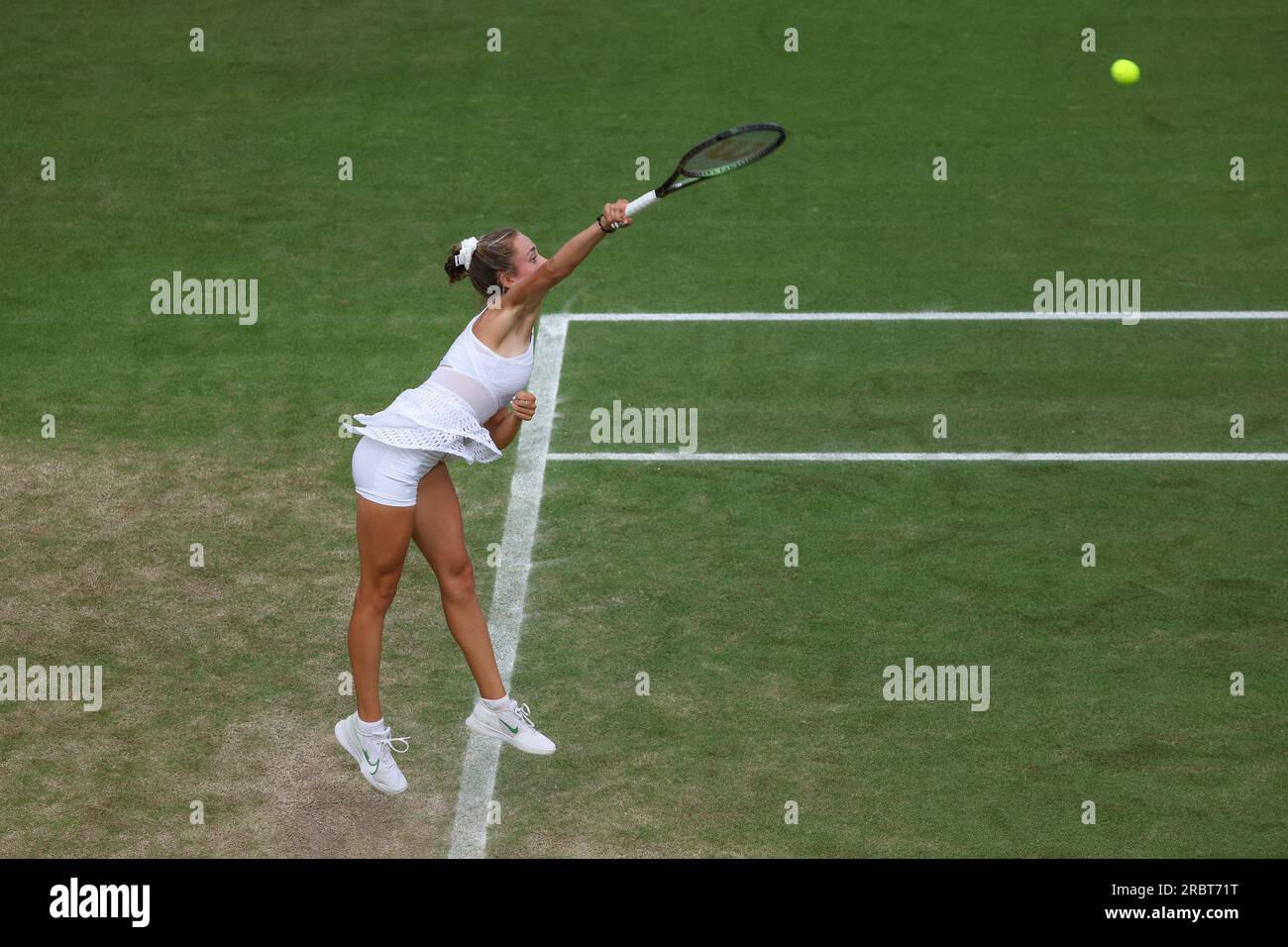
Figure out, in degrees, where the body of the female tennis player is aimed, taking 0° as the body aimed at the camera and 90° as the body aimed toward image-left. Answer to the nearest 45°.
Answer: approximately 270°

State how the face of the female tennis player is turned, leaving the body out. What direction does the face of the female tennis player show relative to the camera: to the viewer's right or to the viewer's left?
to the viewer's right
